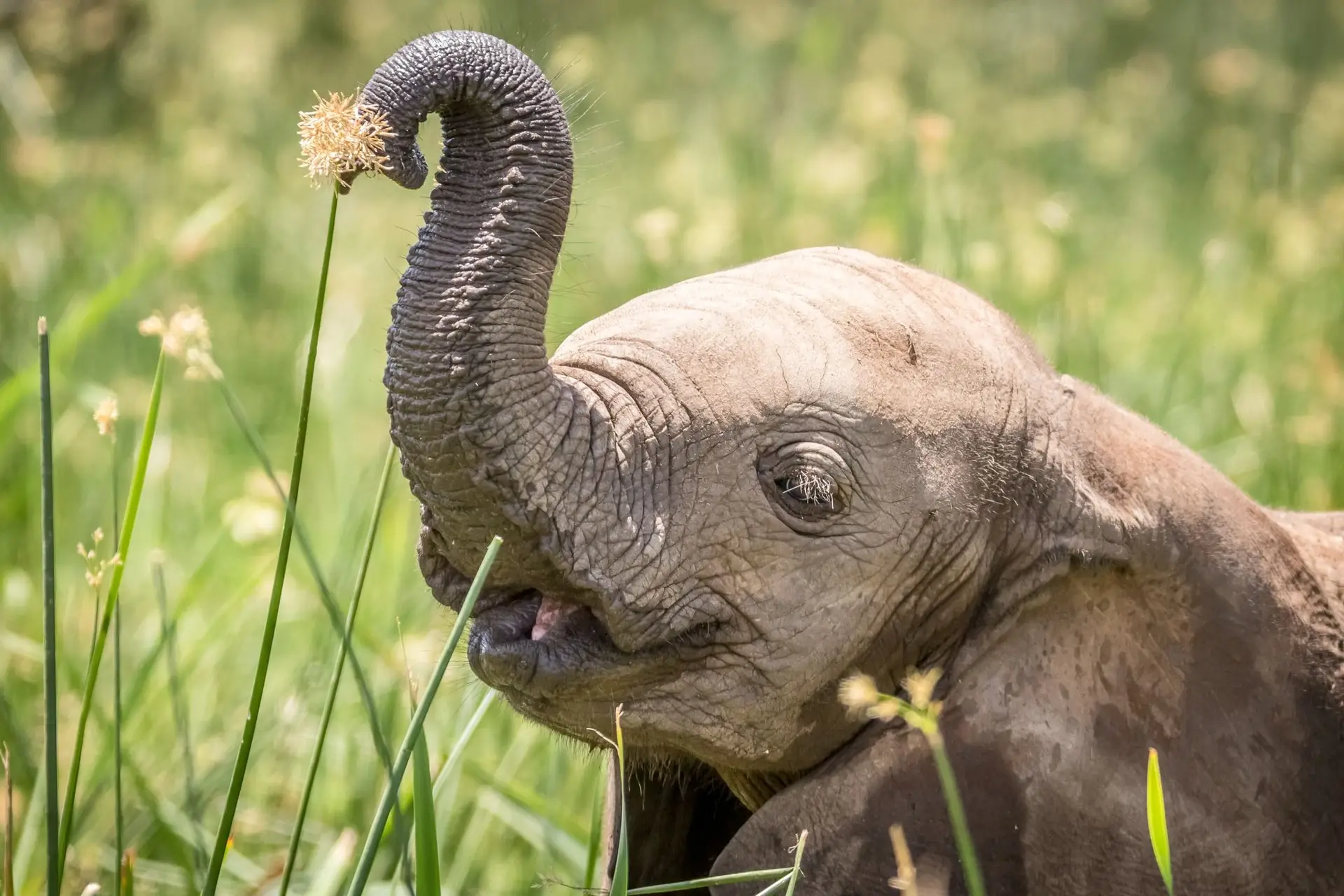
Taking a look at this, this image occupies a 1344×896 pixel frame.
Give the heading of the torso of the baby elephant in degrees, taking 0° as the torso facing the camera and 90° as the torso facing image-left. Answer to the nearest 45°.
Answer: approximately 90°

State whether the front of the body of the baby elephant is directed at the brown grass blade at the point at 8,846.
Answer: yes

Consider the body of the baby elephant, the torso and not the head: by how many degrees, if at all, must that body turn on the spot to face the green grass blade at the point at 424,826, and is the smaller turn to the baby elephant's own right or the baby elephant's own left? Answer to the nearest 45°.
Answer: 0° — it already faces it

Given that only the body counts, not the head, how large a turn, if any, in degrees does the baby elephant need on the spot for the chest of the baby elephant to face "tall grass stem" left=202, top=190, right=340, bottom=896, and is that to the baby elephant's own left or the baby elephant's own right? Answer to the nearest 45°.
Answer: approximately 45° to the baby elephant's own left
